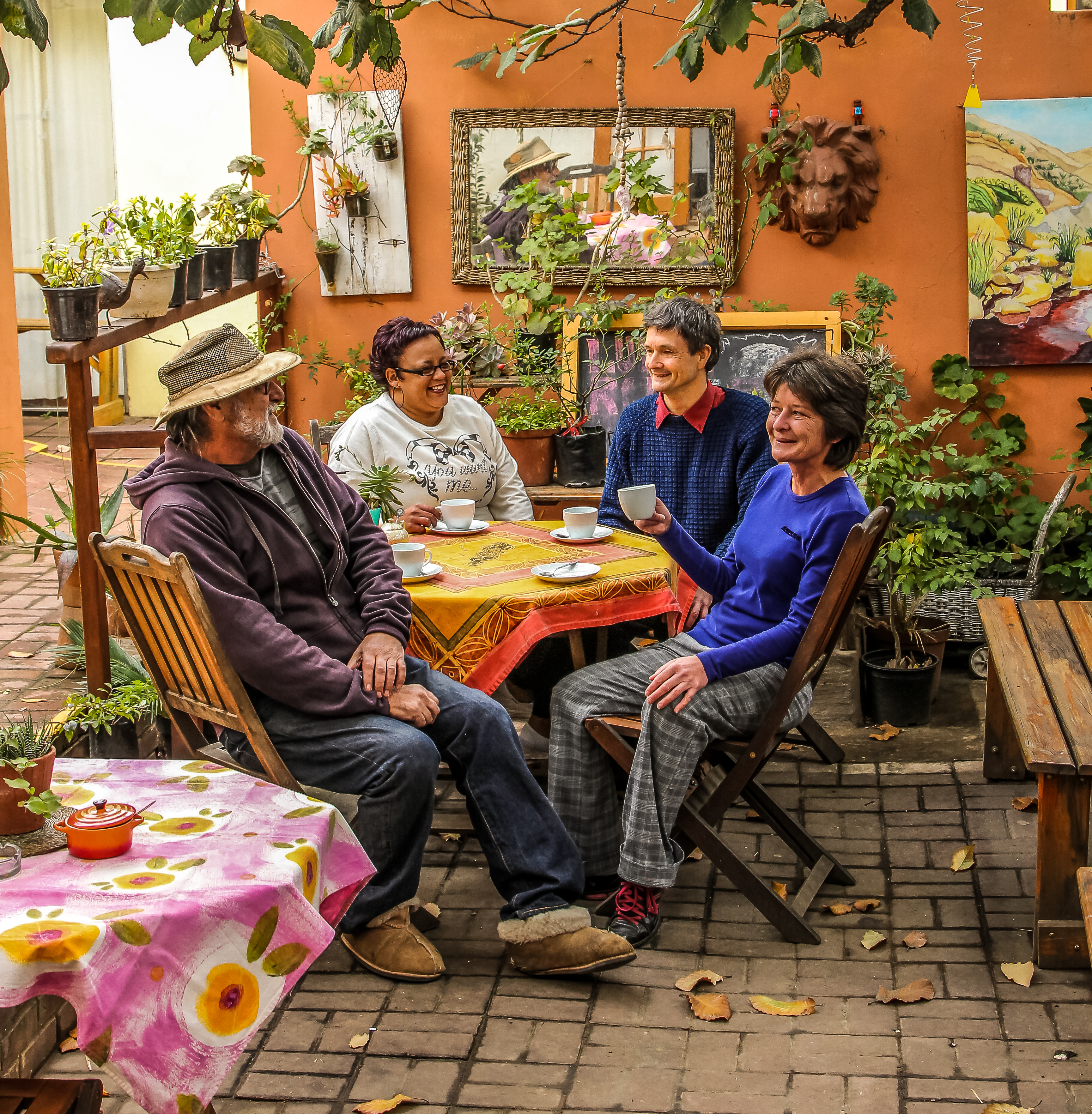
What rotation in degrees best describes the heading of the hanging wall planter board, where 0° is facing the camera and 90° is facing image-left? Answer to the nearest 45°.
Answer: approximately 0°

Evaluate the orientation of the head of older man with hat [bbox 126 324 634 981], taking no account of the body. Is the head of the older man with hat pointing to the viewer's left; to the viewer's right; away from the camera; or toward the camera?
to the viewer's right

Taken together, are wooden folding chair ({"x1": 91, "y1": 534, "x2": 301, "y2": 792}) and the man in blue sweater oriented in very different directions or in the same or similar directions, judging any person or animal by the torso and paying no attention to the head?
very different directions

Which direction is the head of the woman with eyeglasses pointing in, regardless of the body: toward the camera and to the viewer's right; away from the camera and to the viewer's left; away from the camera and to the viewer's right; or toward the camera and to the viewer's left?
toward the camera and to the viewer's right

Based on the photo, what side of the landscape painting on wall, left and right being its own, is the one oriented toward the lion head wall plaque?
right

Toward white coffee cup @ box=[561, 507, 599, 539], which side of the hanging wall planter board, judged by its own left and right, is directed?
front

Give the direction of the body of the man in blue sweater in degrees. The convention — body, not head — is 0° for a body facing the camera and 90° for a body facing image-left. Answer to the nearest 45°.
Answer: approximately 45°

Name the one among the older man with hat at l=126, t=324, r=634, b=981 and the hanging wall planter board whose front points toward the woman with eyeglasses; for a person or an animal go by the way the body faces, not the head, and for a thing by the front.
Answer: the hanging wall planter board
